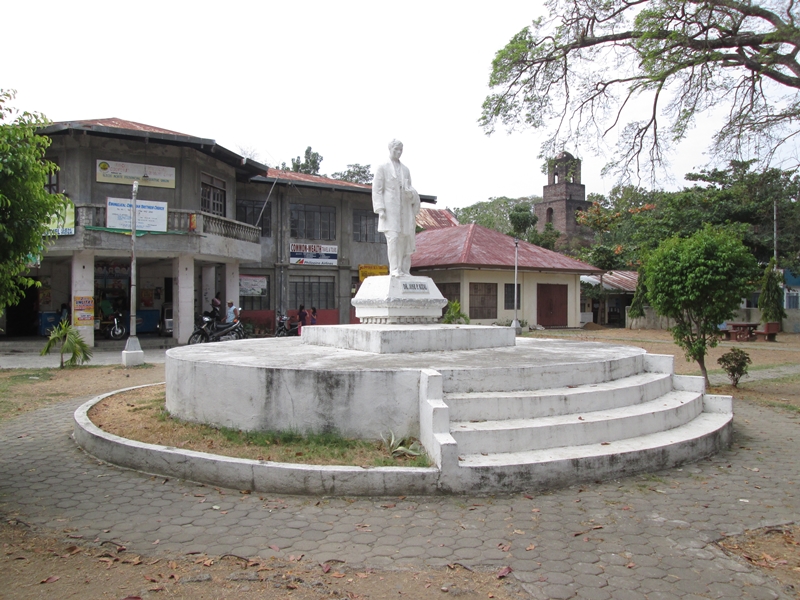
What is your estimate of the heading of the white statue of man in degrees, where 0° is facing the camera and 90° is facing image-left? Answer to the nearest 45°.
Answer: approximately 315°

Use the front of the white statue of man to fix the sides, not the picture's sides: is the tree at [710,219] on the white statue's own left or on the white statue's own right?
on the white statue's own left

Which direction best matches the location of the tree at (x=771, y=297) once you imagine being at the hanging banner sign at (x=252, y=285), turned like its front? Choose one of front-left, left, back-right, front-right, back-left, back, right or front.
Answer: left

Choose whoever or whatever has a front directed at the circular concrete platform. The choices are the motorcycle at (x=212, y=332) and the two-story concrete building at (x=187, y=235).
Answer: the two-story concrete building

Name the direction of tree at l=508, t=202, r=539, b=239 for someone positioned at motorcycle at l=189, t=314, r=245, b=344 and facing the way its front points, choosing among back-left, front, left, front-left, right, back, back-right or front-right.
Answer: back-right

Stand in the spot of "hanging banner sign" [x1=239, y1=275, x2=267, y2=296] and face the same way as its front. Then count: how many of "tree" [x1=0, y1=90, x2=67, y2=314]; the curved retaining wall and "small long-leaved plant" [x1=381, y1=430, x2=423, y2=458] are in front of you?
3

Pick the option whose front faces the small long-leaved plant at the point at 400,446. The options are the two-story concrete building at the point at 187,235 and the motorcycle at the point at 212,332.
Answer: the two-story concrete building

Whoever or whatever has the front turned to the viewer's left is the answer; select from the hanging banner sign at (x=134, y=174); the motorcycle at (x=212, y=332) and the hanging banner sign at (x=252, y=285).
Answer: the motorcycle

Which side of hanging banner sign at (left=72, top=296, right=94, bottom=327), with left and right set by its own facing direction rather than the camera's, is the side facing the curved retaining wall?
front

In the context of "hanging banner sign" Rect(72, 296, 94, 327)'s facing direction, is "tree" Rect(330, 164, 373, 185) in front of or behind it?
behind

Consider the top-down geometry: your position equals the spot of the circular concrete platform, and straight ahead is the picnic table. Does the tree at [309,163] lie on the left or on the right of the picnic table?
left
